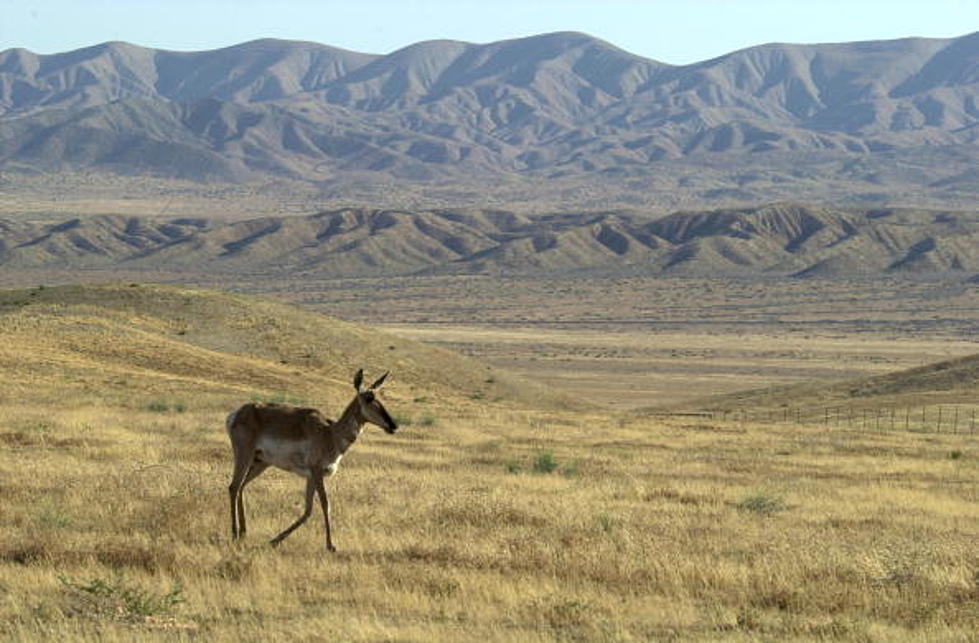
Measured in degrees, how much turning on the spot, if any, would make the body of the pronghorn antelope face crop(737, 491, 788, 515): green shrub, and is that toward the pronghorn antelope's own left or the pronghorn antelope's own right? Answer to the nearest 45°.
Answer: approximately 45° to the pronghorn antelope's own left

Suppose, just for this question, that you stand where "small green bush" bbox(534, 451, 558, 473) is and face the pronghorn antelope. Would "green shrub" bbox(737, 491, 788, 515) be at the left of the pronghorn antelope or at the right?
left

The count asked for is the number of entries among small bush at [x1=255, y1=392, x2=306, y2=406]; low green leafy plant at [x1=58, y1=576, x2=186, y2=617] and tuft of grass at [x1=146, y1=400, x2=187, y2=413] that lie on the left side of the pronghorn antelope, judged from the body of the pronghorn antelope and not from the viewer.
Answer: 2

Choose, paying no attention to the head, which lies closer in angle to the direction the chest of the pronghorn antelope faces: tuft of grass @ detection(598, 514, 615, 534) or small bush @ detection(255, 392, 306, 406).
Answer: the tuft of grass

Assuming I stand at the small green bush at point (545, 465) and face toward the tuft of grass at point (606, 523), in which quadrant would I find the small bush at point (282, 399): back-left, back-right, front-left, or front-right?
back-right

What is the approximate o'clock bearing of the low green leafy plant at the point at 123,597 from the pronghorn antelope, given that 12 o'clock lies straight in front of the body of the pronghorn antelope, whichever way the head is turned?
The low green leafy plant is roughly at 4 o'clock from the pronghorn antelope.

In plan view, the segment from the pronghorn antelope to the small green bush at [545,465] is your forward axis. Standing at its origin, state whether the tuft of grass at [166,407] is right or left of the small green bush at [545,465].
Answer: left

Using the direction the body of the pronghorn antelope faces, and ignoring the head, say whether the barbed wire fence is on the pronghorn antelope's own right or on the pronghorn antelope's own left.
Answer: on the pronghorn antelope's own left

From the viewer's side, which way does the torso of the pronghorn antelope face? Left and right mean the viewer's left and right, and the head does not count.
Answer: facing to the right of the viewer

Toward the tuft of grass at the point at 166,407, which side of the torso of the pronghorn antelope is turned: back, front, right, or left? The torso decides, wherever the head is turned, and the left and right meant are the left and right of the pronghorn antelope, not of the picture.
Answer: left

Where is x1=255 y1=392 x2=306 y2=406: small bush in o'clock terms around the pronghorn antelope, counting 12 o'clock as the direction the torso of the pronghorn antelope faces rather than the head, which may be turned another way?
The small bush is roughly at 9 o'clock from the pronghorn antelope.
